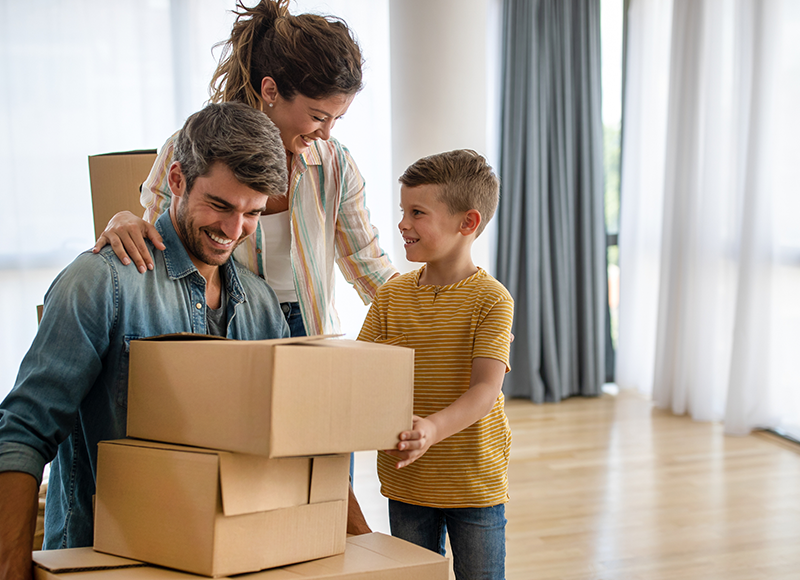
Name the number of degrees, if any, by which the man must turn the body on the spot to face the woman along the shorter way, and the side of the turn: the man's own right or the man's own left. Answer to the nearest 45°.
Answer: approximately 90° to the man's own left

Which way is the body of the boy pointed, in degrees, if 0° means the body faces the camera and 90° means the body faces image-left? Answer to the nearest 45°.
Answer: approximately 45°

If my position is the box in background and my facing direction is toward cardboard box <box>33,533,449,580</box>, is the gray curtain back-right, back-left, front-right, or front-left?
back-left

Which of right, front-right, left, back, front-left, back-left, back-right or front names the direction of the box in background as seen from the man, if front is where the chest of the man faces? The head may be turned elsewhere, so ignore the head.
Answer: back-left

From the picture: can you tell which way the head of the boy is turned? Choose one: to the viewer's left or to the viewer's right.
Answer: to the viewer's left

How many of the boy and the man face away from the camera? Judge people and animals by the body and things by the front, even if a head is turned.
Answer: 0

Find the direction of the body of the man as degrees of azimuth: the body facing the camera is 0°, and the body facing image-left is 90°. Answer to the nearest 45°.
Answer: approximately 315°

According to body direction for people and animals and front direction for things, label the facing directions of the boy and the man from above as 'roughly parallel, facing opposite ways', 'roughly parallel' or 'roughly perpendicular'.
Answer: roughly perpendicular

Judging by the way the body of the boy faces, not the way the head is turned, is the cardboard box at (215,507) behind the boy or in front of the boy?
in front

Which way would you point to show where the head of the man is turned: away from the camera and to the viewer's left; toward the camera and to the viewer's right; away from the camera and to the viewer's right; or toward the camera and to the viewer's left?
toward the camera and to the viewer's right
